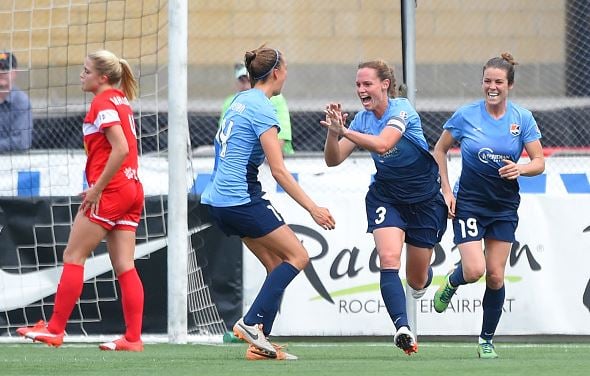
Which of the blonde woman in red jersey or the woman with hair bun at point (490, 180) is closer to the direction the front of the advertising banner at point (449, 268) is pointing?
the woman with hair bun

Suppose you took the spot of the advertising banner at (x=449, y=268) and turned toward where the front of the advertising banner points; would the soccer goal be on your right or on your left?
on your right

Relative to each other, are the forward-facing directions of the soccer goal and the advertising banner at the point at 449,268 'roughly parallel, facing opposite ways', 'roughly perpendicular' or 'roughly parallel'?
roughly parallel

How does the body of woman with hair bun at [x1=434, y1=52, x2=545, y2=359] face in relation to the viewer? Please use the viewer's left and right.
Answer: facing the viewer

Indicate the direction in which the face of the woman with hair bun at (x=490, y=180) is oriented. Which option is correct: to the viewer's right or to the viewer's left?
to the viewer's left

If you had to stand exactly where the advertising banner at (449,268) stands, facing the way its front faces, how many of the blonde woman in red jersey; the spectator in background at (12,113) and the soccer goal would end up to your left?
0

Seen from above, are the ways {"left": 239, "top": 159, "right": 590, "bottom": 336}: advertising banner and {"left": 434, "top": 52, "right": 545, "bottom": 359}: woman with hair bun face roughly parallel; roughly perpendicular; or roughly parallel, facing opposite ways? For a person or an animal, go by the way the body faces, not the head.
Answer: roughly parallel

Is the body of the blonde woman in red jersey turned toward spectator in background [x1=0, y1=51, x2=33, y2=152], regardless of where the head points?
no

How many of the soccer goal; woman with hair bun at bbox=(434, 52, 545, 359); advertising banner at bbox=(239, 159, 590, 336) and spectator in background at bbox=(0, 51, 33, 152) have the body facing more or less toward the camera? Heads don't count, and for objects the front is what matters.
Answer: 4

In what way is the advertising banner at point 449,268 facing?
toward the camera

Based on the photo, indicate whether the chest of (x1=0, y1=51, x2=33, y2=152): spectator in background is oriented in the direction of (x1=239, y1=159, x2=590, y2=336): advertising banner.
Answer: no

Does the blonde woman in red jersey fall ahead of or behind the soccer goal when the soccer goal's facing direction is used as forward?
ahead

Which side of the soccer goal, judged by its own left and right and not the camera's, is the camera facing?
front
